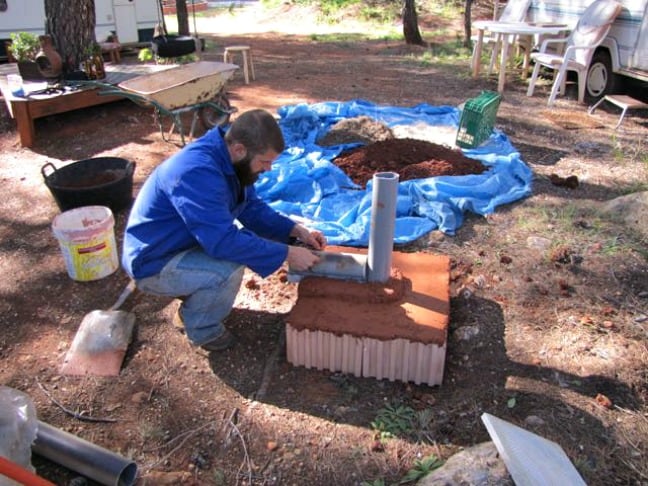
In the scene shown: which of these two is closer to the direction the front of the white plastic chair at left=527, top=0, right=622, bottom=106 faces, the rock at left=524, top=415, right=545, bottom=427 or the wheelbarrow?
the wheelbarrow

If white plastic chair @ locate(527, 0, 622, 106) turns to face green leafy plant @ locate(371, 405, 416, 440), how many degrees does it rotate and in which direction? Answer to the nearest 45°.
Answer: approximately 45° to its left

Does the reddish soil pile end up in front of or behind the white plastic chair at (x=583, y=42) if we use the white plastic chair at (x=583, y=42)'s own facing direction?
in front

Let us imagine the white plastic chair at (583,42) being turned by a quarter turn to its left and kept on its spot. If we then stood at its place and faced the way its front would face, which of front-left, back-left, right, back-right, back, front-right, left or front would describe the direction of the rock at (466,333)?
front-right

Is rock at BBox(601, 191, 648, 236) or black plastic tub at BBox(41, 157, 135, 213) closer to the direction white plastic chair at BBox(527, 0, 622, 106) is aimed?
the black plastic tub

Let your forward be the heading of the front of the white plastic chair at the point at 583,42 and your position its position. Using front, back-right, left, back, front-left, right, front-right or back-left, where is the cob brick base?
front-left

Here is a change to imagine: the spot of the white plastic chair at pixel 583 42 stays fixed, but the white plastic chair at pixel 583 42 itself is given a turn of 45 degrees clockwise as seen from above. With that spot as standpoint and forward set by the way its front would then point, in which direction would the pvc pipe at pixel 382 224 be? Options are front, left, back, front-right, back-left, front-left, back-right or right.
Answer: left

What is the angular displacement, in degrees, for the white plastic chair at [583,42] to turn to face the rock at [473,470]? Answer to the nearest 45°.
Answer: approximately 45° to its left

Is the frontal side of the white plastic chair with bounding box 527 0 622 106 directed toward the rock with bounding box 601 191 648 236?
no

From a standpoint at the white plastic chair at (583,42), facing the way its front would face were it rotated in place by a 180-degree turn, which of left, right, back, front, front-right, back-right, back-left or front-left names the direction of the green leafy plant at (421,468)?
back-right

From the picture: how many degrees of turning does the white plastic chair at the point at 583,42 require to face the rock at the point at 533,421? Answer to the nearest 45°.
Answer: approximately 45° to its left

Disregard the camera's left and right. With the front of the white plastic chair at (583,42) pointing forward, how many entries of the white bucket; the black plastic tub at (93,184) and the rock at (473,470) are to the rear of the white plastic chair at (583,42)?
0

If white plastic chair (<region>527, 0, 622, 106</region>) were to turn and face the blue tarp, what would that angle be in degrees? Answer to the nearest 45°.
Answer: approximately 45° to its left

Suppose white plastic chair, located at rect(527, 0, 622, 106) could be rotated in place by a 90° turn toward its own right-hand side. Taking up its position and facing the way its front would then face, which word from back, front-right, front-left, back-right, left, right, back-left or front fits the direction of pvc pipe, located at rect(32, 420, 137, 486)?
back-left

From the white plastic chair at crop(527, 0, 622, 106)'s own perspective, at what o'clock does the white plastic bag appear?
The white plastic bag is roughly at 11 o'clock from the white plastic chair.

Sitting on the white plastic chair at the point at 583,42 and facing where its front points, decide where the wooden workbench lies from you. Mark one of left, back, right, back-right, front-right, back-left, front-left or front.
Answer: front

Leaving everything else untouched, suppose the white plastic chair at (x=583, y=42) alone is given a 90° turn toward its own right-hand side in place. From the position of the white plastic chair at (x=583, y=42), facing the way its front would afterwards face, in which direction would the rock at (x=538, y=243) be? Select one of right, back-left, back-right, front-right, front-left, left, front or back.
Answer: back-left

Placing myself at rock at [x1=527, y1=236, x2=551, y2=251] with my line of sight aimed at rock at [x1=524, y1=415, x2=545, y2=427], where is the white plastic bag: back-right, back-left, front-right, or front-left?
front-right

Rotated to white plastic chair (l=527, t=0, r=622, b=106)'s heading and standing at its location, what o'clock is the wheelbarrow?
The wheelbarrow is roughly at 12 o'clock from the white plastic chair.
